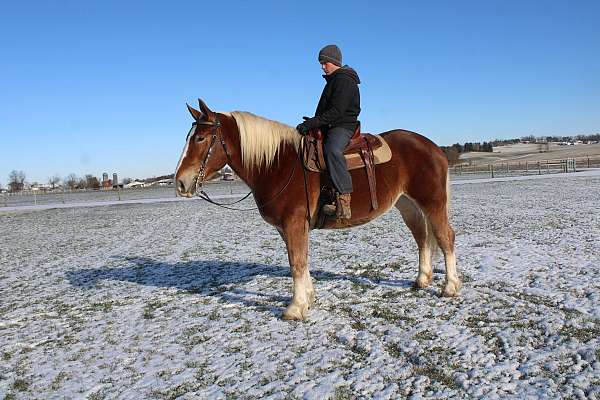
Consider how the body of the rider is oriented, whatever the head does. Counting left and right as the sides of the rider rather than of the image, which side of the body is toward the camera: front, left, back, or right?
left

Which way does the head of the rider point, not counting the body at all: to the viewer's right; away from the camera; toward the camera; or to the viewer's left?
to the viewer's left

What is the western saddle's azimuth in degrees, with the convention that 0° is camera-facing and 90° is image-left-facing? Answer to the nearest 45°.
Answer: approximately 90°
